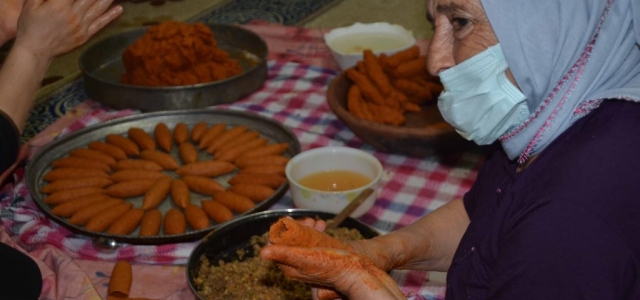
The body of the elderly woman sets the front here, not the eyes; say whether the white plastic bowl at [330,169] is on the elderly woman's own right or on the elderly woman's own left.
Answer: on the elderly woman's own right

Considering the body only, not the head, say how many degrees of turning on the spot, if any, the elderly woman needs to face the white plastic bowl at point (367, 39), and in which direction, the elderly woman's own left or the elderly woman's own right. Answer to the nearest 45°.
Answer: approximately 90° to the elderly woman's own right

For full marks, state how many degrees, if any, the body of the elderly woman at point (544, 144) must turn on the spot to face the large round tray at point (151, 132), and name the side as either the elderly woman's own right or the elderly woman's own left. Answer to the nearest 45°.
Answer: approximately 45° to the elderly woman's own right

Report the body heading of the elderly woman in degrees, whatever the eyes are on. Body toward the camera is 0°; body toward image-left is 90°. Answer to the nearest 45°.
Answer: approximately 90°

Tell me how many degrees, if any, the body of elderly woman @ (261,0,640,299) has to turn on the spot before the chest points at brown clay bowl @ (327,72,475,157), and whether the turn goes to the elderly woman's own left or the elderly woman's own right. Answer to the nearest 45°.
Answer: approximately 90° to the elderly woman's own right

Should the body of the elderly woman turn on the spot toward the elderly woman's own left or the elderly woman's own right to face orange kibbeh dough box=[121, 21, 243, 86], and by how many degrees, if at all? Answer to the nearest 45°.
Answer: approximately 45° to the elderly woman's own right
